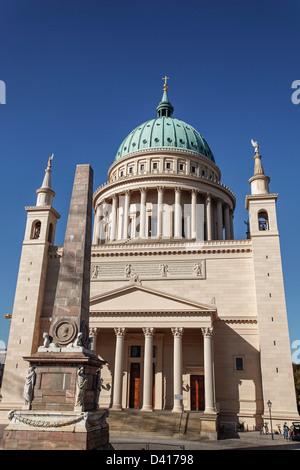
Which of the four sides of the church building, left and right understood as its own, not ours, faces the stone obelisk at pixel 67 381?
front

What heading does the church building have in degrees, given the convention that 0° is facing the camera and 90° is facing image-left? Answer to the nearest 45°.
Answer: approximately 0°

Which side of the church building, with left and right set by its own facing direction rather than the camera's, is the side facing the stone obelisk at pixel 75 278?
front
